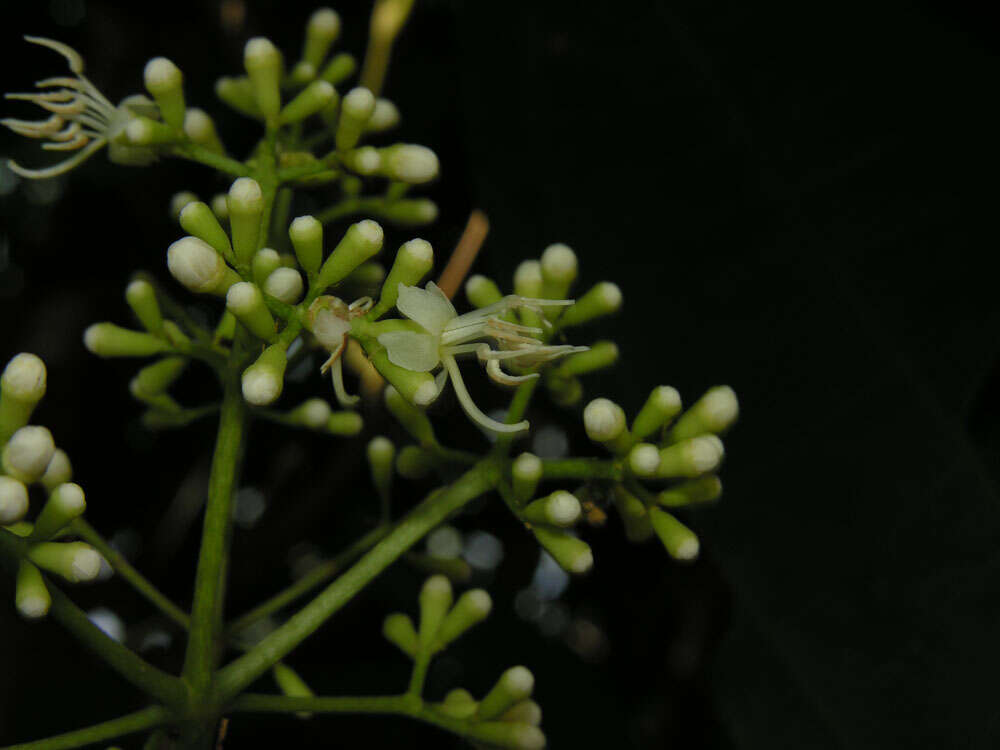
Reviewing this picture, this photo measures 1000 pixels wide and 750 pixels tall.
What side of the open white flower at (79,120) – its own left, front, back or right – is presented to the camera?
left

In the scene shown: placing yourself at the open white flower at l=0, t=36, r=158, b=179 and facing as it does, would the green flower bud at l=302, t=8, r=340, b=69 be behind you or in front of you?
behind
